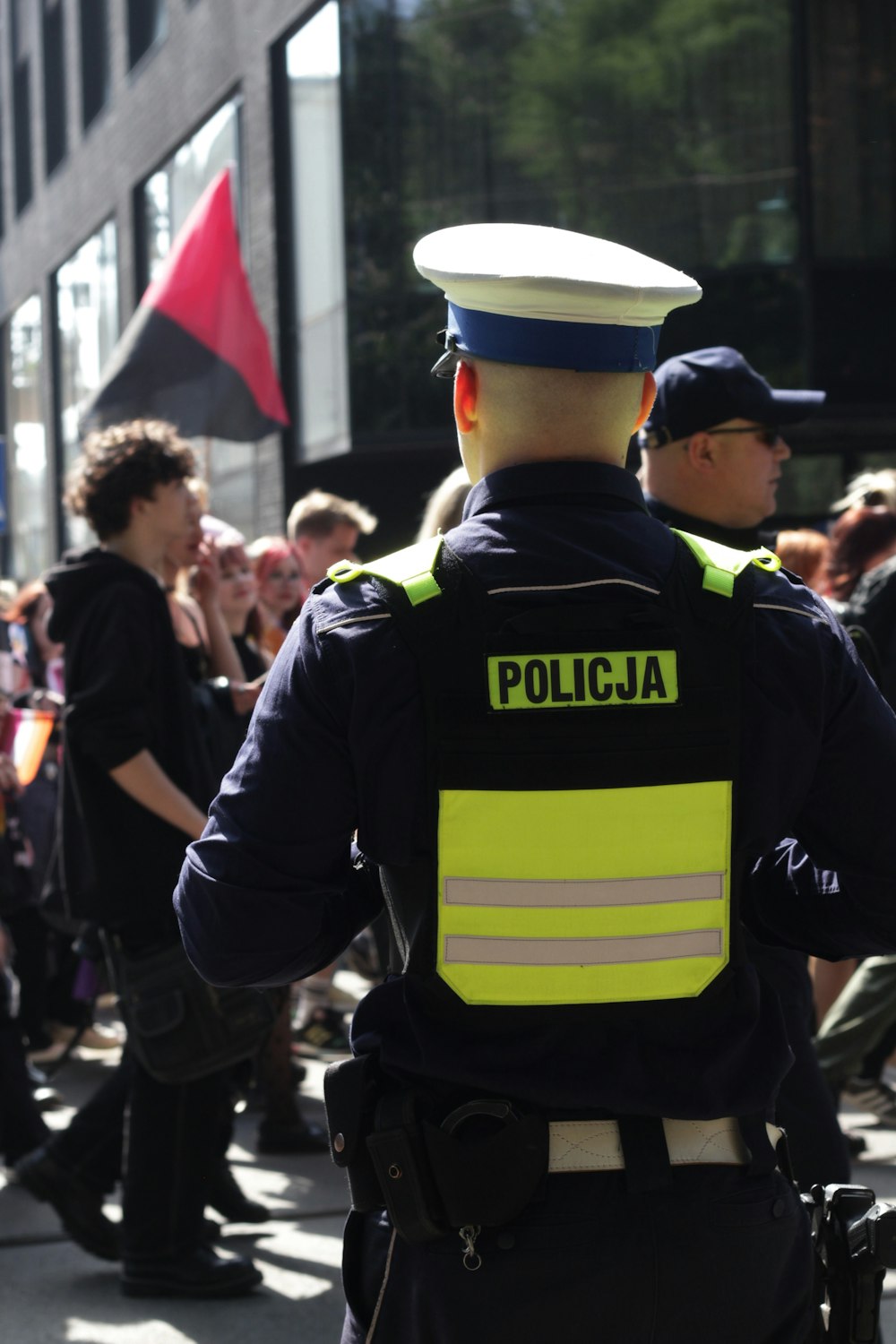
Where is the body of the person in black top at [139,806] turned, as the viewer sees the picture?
to the viewer's right

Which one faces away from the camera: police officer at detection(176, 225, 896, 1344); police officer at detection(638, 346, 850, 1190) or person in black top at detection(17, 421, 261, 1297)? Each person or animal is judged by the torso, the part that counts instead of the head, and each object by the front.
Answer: police officer at detection(176, 225, 896, 1344)

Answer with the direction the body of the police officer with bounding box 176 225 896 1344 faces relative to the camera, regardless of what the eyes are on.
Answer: away from the camera

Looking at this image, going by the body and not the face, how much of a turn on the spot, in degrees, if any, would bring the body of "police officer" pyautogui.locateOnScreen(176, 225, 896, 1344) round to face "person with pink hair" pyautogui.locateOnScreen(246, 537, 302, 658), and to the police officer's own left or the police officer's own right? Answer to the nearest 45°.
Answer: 0° — they already face them

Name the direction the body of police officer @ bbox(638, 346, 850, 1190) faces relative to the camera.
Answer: to the viewer's right

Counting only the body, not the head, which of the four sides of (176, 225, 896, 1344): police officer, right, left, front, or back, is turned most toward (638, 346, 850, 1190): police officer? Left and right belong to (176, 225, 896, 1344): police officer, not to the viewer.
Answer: front

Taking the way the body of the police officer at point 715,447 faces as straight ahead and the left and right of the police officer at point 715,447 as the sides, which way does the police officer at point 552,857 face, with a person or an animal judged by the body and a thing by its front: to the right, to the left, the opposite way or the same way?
to the left

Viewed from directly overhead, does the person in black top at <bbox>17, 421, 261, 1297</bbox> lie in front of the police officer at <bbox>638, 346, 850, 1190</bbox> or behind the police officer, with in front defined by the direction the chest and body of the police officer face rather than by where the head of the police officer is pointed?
behind

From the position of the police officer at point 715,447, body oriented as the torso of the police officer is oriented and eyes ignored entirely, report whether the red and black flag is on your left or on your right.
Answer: on your left

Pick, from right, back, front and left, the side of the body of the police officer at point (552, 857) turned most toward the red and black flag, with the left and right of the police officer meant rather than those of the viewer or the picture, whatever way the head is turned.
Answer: front

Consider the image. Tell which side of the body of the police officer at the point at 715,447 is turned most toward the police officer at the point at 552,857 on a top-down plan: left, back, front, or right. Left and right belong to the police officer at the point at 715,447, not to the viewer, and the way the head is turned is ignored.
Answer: right
